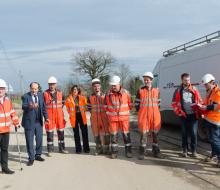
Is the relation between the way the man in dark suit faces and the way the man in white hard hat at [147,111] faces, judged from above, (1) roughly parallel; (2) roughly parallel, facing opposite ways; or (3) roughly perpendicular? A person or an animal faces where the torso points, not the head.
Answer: roughly parallel

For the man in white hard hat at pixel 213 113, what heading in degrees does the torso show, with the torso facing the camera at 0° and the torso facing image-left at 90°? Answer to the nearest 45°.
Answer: approximately 90°

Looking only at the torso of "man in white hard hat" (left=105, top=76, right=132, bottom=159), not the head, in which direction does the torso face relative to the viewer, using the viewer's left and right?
facing the viewer

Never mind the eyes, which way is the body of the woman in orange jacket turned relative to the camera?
toward the camera

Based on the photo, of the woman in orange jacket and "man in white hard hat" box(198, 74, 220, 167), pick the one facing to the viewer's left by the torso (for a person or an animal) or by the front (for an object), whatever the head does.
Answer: the man in white hard hat

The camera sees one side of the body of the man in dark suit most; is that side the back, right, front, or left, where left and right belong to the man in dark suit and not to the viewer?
front

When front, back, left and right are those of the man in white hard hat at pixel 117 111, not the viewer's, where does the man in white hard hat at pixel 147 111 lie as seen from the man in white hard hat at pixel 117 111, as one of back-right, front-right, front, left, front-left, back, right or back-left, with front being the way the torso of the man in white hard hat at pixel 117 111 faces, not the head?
left

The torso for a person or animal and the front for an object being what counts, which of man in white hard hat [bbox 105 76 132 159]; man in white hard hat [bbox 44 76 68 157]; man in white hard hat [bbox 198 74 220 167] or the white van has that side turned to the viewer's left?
man in white hard hat [bbox 198 74 220 167]

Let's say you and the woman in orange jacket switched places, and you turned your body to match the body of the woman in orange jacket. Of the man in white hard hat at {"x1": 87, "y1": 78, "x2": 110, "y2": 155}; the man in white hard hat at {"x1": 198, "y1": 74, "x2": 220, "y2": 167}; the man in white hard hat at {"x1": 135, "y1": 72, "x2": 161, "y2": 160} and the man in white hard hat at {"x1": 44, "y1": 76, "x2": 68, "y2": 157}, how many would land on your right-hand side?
1

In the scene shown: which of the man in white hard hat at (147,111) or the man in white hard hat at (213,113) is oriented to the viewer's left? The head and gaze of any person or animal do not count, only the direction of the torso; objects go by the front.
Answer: the man in white hard hat at (213,113)

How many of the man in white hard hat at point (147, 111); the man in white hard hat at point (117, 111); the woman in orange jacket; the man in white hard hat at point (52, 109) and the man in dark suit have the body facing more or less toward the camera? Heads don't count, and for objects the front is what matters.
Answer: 5

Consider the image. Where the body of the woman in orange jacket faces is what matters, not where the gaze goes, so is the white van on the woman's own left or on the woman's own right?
on the woman's own left
